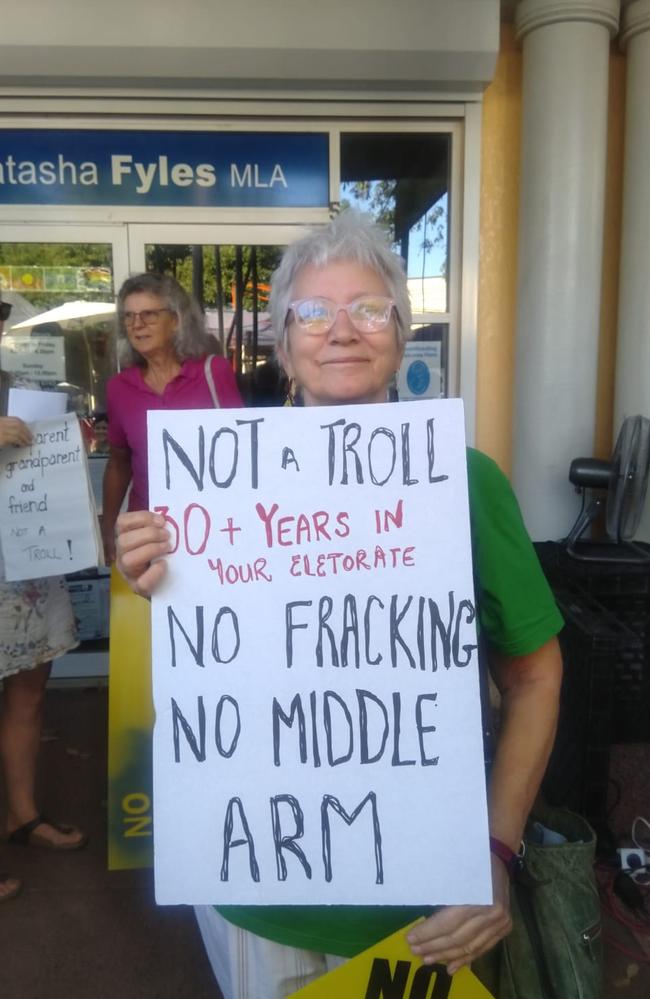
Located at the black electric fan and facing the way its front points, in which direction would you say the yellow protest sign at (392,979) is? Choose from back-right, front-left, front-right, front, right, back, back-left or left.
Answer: right

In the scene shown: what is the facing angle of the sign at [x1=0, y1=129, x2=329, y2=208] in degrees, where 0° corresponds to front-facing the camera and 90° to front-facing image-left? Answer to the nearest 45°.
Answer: approximately 0°

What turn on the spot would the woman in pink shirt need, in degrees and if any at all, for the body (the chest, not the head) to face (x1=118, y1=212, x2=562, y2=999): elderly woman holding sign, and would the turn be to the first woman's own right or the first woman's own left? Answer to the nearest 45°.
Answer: approximately 45° to the first woman's own left

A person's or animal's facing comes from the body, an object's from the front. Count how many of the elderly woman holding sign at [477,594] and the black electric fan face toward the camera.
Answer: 1

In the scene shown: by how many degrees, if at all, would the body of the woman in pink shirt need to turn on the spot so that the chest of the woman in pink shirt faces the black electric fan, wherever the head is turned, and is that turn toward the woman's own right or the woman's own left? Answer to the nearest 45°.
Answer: approximately 135° to the woman's own left

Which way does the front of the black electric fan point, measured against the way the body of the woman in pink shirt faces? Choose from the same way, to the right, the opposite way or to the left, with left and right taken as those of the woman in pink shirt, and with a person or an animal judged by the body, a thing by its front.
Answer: to the left

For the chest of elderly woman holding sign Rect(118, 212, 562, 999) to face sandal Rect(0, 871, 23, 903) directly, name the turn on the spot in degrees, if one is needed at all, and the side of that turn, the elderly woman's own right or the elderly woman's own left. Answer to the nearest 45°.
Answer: approximately 135° to the elderly woman's own right

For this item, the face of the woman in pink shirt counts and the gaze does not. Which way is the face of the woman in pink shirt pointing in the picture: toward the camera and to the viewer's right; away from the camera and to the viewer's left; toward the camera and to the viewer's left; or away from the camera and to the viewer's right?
toward the camera and to the viewer's left

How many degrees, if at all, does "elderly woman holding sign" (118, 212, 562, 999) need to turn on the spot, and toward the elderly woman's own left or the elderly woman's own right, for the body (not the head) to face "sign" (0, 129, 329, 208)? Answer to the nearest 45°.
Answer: approximately 180°
